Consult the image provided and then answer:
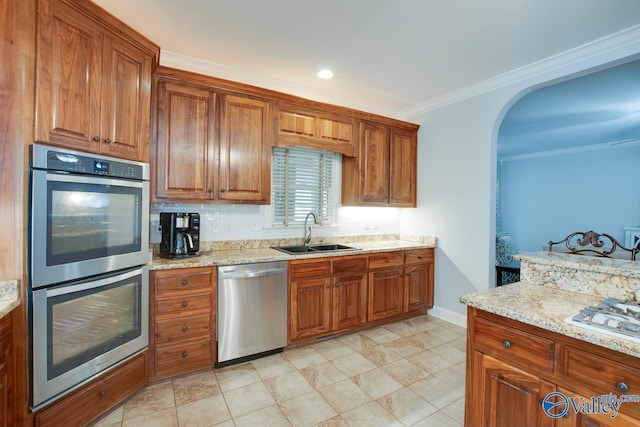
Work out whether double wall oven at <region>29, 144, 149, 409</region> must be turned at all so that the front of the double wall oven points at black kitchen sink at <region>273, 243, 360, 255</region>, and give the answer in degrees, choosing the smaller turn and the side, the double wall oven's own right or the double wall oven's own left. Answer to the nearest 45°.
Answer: approximately 45° to the double wall oven's own left

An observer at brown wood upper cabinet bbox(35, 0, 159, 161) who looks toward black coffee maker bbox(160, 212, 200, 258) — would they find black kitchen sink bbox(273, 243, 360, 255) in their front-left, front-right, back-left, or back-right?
front-right

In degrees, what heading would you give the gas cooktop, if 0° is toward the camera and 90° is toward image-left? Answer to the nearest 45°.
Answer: approximately 45°

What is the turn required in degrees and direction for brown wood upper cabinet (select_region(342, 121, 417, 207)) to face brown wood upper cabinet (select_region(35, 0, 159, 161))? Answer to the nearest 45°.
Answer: approximately 90° to its right

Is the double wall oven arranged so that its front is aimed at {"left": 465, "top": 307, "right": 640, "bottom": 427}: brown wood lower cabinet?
yes

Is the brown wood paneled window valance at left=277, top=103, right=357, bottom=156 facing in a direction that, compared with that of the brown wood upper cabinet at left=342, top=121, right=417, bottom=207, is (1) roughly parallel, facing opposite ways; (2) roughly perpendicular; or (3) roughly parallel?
roughly parallel

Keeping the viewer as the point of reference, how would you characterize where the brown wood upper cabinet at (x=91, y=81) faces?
facing the viewer and to the right of the viewer

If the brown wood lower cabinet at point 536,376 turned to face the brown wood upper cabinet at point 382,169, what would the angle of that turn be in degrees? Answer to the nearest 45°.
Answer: approximately 90° to its right

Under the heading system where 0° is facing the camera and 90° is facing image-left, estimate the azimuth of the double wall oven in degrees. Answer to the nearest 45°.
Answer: approximately 315°

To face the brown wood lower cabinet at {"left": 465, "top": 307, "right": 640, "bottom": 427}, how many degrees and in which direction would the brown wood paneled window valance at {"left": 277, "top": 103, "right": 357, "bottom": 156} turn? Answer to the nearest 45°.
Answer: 0° — it already faces it

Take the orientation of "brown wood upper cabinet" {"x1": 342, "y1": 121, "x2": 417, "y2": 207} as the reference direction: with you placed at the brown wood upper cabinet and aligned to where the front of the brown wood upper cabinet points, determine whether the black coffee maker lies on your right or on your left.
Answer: on your right

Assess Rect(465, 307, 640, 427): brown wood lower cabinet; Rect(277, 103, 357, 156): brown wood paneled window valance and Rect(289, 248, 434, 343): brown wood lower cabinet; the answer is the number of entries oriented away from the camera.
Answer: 0

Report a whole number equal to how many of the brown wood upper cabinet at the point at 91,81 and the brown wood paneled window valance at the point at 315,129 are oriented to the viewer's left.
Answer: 0

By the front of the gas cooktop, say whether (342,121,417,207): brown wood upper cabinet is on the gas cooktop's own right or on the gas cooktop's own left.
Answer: on the gas cooktop's own right

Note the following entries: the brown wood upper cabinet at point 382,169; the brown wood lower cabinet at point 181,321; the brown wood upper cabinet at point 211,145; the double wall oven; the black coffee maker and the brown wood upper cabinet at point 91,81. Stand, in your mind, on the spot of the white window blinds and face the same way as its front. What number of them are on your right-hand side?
5
